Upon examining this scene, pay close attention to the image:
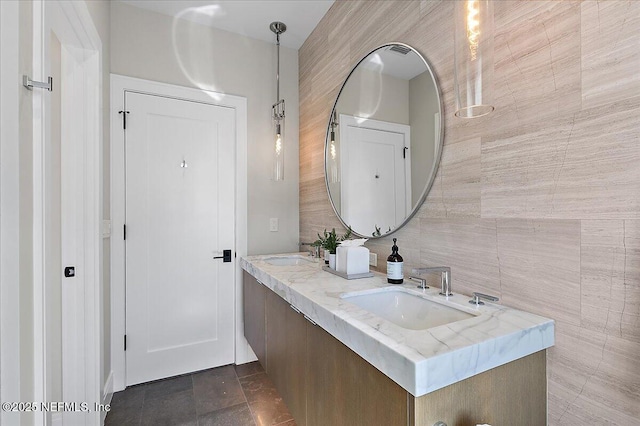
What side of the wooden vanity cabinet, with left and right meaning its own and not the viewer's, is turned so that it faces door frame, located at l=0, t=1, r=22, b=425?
front

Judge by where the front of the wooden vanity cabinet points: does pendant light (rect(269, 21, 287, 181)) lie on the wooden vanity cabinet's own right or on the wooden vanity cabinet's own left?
on the wooden vanity cabinet's own right

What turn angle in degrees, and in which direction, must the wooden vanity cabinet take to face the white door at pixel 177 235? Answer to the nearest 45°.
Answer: approximately 90° to its right

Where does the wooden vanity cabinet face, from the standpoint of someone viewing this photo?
facing the viewer and to the left of the viewer
